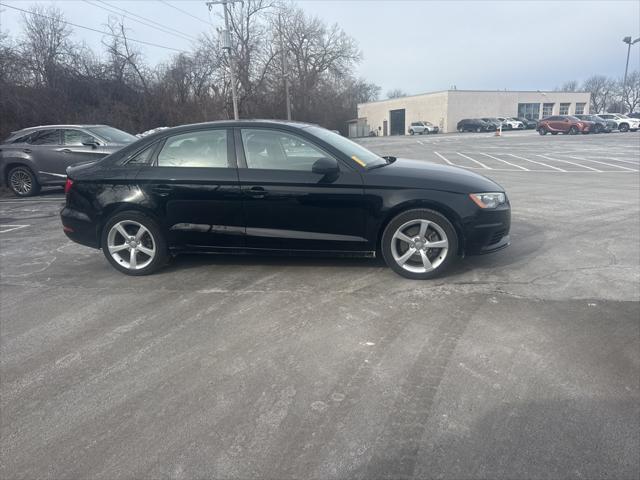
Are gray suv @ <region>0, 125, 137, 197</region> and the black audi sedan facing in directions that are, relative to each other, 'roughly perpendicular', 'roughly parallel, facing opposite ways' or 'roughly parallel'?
roughly parallel

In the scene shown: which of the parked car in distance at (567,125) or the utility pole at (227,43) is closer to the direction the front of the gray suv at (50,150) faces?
the parked car in distance

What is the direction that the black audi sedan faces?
to the viewer's right

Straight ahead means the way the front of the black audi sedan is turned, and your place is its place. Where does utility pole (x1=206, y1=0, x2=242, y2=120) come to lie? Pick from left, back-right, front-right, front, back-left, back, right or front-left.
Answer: left

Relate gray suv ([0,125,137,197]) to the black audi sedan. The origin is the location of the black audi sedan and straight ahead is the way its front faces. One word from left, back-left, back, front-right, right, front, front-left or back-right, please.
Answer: back-left

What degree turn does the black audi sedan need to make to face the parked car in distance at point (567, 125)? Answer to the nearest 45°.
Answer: approximately 45° to its left

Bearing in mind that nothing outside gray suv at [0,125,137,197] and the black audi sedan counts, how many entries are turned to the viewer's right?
2

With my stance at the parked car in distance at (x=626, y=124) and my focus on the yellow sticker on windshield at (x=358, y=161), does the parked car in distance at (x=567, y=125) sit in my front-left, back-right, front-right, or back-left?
front-right

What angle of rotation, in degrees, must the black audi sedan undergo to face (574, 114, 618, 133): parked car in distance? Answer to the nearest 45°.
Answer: approximately 45° to its left

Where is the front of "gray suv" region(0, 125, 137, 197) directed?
to the viewer's right
